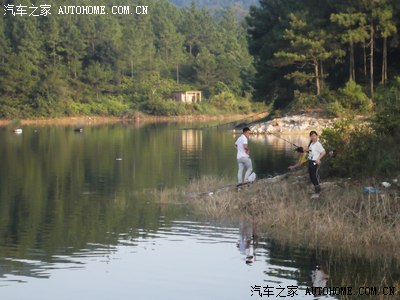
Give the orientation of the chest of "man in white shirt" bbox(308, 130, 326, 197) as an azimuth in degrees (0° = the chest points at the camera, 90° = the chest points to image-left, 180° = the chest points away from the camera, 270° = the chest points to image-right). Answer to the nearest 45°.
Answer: approximately 45°

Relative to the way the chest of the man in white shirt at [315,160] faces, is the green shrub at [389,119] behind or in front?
behind
